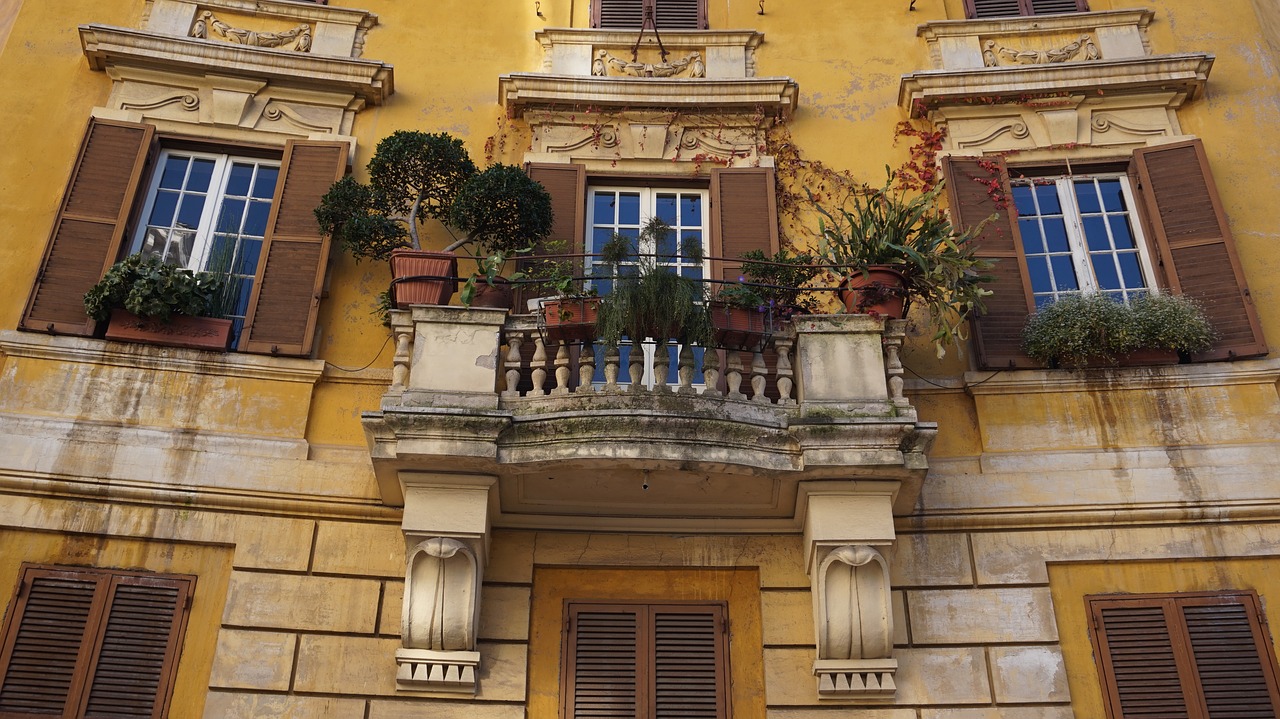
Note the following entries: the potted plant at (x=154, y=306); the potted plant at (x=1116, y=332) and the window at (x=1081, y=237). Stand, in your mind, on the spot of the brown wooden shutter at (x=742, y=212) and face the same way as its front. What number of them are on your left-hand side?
2

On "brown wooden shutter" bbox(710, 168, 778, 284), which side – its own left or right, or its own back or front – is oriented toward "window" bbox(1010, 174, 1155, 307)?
left

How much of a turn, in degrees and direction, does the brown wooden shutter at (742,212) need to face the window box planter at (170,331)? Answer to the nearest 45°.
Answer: approximately 90° to its right

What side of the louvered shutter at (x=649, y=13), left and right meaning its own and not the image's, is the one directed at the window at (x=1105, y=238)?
left

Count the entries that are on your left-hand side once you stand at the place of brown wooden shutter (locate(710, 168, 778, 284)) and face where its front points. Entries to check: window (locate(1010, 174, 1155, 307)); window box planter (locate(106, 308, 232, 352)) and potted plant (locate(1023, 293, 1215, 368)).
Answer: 2

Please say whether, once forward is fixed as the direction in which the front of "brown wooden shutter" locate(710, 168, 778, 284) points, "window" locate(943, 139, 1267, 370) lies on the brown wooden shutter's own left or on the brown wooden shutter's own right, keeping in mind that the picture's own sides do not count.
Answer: on the brown wooden shutter's own left

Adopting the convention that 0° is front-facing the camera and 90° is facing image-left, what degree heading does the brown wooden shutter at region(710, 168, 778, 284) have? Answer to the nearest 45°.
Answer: approximately 0°

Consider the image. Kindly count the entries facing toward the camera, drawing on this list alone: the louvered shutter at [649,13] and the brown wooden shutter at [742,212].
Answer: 2

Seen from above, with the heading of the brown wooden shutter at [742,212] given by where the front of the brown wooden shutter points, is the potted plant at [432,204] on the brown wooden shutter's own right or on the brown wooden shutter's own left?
on the brown wooden shutter's own right

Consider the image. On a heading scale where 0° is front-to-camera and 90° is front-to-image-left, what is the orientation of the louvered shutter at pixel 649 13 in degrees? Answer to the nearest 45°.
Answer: approximately 0°
